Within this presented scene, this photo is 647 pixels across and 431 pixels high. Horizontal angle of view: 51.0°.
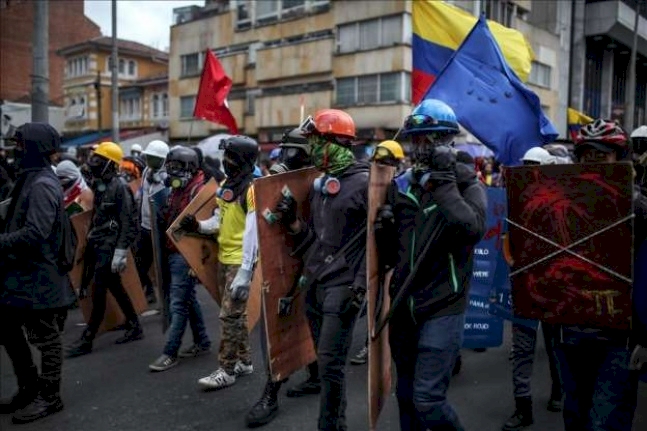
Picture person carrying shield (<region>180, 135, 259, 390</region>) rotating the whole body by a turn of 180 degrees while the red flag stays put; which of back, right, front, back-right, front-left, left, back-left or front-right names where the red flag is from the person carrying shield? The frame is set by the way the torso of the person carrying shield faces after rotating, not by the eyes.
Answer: front-left

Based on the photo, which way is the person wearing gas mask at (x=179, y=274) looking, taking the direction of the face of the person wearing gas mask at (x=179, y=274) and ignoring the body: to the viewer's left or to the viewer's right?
to the viewer's left

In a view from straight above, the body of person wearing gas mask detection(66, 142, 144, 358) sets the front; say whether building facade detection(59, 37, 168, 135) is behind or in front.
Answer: behind

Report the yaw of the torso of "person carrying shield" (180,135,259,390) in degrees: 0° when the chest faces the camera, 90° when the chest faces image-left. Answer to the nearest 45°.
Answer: approximately 45°

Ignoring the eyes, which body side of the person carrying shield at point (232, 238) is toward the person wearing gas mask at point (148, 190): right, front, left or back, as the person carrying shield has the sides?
right

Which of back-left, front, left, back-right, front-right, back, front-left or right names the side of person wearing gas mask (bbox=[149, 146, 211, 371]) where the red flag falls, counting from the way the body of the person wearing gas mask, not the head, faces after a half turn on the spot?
front-left

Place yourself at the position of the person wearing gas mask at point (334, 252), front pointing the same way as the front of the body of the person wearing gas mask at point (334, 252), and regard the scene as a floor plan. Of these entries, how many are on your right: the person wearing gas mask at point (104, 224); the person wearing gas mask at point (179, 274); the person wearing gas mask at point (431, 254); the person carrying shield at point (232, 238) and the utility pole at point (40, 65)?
4

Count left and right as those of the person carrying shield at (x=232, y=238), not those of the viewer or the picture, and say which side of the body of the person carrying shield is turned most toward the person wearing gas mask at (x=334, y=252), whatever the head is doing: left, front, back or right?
left

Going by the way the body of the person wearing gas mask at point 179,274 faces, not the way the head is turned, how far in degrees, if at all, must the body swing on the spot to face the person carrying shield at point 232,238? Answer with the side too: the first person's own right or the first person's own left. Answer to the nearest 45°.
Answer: approximately 90° to the first person's own left

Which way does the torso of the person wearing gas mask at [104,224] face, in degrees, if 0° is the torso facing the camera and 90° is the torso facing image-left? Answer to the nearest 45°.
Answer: approximately 45°

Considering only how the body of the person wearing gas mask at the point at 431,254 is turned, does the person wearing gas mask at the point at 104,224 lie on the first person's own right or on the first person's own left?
on the first person's own right

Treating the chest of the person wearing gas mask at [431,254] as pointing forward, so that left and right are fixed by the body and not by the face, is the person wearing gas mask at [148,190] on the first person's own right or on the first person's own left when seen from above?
on the first person's own right

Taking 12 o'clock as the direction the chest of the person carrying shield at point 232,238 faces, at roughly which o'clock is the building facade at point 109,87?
The building facade is roughly at 4 o'clock from the person carrying shield.

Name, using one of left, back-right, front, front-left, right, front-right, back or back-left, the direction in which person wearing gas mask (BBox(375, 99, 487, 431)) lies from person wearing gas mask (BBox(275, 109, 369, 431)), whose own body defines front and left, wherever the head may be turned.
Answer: left
